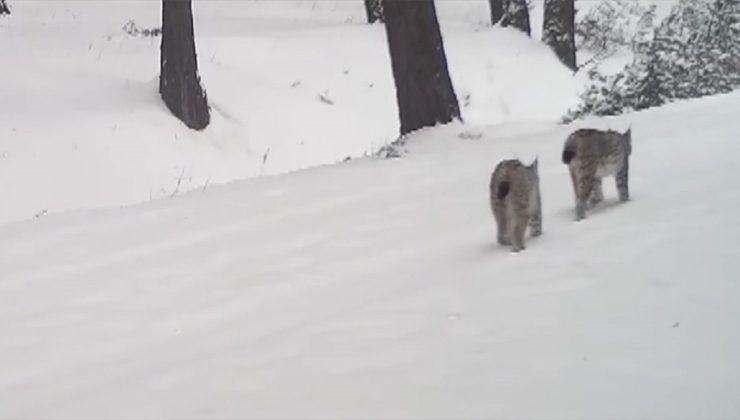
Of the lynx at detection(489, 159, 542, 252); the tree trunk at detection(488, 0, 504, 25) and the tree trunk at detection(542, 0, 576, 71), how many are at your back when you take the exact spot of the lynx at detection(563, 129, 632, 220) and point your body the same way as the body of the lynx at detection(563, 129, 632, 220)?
1

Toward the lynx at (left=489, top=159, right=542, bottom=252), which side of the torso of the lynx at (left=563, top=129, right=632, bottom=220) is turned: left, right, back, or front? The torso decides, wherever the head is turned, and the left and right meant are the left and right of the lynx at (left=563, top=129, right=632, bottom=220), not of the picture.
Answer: back

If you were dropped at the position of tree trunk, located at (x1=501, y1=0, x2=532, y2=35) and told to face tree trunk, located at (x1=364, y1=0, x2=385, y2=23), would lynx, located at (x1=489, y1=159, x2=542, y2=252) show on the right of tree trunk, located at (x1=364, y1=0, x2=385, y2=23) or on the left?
left

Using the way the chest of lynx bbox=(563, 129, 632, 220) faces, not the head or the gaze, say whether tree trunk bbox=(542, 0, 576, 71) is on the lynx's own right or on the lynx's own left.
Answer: on the lynx's own left

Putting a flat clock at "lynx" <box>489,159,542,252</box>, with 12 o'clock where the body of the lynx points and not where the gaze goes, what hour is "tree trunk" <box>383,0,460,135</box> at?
The tree trunk is roughly at 10 o'clock from the lynx.

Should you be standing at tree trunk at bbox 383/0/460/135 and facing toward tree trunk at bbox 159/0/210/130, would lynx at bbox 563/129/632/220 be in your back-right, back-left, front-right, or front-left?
back-left

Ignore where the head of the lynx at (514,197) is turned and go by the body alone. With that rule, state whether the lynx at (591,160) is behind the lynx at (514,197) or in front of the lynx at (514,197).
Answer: in front

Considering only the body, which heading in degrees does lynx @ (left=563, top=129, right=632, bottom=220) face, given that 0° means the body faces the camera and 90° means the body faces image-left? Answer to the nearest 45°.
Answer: approximately 225°

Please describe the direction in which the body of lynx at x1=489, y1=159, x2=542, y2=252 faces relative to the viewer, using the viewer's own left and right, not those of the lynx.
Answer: facing away from the viewer and to the right of the viewer

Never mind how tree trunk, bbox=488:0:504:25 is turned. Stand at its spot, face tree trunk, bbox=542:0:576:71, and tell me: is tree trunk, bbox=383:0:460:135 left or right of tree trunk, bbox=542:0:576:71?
right

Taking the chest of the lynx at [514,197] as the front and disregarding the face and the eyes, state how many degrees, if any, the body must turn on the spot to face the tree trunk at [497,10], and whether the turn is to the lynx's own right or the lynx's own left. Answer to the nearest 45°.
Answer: approximately 45° to the lynx's own left

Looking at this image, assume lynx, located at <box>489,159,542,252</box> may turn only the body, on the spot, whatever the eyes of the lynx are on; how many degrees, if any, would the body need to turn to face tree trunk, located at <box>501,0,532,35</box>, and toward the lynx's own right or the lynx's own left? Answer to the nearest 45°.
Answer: approximately 45° to the lynx's own left

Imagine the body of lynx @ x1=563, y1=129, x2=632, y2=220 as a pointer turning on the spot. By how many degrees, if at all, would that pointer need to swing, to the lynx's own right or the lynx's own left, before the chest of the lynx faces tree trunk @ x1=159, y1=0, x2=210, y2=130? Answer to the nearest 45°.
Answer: approximately 90° to the lynx's own left
